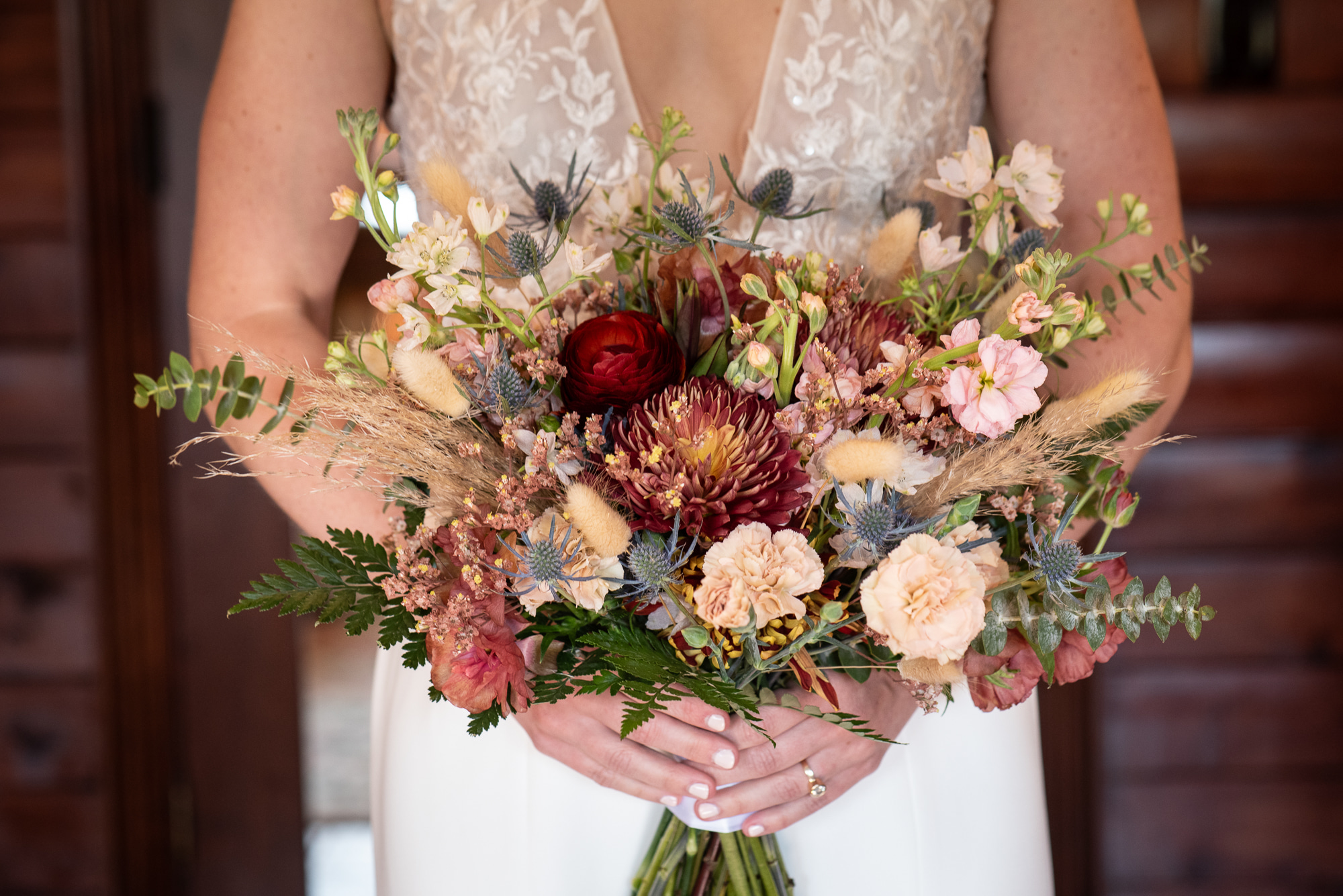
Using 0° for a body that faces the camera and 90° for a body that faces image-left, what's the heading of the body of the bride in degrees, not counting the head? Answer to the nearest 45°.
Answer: approximately 0°
